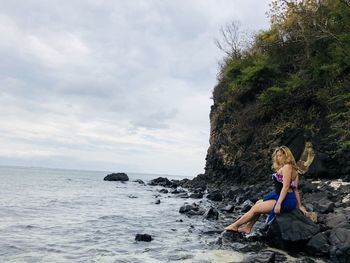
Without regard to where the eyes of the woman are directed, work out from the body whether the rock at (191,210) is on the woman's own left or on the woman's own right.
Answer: on the woman's own right

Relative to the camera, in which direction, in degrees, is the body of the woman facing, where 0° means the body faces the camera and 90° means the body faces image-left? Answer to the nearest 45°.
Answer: approximately 90°

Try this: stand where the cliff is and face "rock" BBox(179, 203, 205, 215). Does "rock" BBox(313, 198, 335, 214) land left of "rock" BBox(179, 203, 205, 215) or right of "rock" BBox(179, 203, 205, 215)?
left

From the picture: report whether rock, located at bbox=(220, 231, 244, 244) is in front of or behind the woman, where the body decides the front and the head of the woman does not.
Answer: in front

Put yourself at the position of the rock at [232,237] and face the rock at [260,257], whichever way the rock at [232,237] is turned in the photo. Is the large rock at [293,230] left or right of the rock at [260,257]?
left

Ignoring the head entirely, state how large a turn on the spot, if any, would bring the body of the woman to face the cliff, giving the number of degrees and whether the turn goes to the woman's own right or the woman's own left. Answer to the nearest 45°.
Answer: approximately 90° to the woman's own right

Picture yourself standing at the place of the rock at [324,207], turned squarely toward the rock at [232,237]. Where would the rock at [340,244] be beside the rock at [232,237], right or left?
left

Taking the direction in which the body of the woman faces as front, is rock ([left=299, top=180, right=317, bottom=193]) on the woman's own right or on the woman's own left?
on the woman's own right

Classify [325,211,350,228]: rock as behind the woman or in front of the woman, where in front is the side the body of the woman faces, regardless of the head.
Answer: behind
